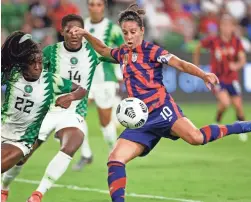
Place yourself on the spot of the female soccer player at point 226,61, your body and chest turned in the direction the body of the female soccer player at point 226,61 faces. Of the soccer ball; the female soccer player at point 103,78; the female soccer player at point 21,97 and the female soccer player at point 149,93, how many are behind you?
0

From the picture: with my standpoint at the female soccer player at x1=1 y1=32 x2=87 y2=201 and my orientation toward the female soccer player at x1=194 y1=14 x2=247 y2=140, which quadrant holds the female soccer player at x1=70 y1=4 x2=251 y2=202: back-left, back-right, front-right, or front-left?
front-right

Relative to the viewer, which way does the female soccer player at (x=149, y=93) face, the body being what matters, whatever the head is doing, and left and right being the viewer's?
facing the viewer and to the left of the viewer

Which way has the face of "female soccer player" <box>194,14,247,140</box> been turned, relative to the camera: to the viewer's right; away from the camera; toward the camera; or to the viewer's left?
toward the camera

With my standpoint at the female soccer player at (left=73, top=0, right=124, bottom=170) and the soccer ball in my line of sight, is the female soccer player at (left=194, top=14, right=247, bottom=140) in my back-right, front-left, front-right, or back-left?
back-left

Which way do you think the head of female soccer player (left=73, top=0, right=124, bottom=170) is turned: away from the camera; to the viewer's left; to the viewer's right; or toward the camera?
toward the camera

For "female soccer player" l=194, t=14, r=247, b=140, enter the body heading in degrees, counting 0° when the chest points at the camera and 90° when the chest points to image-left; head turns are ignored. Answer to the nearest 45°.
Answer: approximately 0°

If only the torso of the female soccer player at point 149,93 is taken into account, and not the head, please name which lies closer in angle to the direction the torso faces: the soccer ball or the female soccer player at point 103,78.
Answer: the soccer ball

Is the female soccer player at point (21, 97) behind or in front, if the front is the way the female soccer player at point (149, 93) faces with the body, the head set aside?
in front

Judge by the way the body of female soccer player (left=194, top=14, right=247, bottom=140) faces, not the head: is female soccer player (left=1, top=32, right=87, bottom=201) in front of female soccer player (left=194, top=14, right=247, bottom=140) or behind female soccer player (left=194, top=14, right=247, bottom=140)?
in front

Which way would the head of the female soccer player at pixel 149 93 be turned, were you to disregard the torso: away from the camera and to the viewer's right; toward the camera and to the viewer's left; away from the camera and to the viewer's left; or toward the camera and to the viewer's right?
toward the camera and to the viewer's left

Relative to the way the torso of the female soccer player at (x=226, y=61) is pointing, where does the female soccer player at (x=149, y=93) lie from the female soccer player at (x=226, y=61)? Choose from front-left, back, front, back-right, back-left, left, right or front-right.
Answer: front

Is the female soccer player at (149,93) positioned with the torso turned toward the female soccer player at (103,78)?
no

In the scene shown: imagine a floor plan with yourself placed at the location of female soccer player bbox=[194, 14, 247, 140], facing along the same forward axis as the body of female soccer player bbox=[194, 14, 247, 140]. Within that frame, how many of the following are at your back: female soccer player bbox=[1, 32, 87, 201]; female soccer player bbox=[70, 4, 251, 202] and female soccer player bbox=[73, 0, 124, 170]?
0

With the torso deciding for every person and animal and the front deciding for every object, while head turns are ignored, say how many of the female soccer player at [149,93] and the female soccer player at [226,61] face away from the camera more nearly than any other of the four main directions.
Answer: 0
